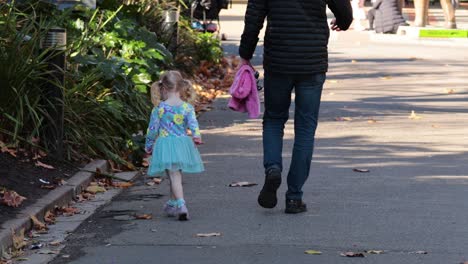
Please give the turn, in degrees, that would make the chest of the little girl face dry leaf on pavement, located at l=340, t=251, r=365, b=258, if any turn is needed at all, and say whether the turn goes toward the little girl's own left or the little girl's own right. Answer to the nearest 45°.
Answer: approximately 135° to the little girl's own right

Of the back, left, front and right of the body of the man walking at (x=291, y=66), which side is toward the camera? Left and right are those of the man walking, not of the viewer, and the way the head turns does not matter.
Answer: back

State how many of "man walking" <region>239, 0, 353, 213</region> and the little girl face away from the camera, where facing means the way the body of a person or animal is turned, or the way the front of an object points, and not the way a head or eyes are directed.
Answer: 2

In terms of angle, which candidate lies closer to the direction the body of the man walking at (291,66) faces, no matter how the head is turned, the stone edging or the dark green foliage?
the dark green foliage

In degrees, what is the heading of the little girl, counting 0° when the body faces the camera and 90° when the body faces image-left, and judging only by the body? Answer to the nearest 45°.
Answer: approximately 180°

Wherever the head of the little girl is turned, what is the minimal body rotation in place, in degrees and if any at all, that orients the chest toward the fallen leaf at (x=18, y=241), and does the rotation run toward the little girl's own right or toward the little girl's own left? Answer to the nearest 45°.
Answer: approximately 135° to the little girl's own left

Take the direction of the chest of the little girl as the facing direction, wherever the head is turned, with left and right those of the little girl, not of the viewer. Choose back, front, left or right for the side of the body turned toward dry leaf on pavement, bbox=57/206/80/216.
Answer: left

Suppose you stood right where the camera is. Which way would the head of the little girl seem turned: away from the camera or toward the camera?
away from the camera
